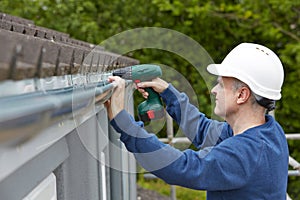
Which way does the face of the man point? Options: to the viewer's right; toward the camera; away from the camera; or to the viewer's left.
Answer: to the viewer's left

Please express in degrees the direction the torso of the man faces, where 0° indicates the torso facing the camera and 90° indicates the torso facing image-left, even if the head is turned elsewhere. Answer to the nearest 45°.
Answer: approximately 90°
